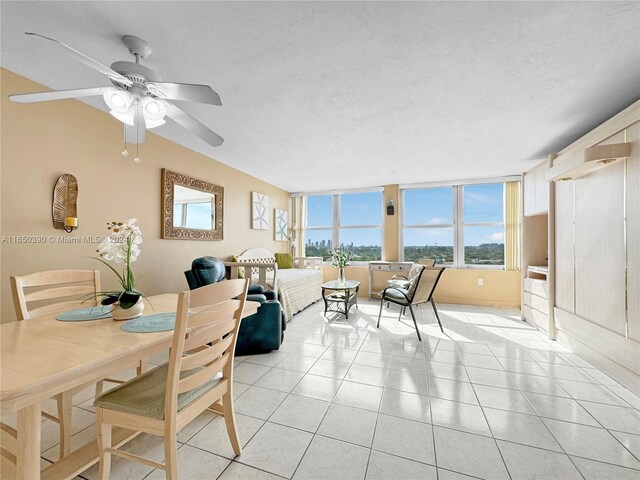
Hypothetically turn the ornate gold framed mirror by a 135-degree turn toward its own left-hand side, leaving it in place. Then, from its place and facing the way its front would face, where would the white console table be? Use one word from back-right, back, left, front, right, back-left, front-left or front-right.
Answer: right

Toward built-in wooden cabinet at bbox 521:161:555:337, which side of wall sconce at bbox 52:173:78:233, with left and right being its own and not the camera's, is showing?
front

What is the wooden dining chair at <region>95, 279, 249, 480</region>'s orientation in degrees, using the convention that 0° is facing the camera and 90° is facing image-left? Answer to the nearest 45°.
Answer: approximately 135°

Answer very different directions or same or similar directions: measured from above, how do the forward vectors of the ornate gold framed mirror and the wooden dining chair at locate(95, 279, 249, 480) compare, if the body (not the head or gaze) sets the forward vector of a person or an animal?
very different directions

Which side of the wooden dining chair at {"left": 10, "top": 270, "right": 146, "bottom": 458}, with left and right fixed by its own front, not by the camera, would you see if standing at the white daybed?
left

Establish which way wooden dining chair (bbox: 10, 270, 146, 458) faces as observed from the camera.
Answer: facing the viewer and to the right of the viewer

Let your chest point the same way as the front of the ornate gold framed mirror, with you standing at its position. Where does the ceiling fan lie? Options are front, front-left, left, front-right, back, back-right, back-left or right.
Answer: front-right

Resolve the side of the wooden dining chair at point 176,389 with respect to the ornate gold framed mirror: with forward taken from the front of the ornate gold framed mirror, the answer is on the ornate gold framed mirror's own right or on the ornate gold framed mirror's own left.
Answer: on the ornate gold framed mirror's own right

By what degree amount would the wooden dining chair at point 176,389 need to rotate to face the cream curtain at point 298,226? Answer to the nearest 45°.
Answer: approximately 90° to its right

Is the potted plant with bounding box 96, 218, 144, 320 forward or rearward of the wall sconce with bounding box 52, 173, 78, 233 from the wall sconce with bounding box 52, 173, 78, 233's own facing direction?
forward

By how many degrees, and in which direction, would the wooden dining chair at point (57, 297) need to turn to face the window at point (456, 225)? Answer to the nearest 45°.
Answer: approximately 45° to its left

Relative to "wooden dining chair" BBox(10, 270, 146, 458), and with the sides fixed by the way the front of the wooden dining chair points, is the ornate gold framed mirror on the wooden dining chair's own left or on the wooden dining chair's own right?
on the wooden dining chair's own left

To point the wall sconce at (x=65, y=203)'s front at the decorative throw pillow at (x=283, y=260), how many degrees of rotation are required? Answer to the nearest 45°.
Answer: approximately 45° to its left

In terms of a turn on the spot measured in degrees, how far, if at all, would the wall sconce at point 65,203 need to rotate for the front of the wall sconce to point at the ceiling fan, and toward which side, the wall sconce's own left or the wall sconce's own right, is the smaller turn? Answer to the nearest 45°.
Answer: approximately 45° to the wall sconce's own right

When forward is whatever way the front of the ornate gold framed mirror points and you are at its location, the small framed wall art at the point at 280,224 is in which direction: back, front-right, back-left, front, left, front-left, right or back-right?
left
